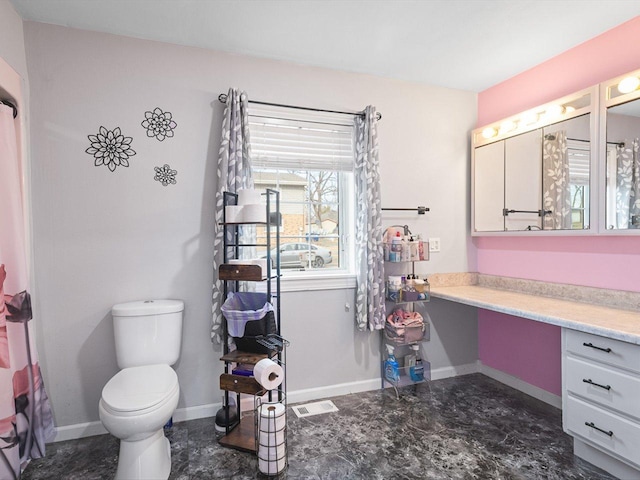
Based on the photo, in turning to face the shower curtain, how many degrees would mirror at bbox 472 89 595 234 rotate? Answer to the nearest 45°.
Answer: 0° — it already faces it

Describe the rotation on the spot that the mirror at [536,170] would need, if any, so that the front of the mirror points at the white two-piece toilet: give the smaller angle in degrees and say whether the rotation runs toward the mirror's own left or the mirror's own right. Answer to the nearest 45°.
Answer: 0° — it already faces it

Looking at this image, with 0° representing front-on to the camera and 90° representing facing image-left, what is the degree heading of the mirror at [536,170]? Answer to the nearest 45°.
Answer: approximately 45°
